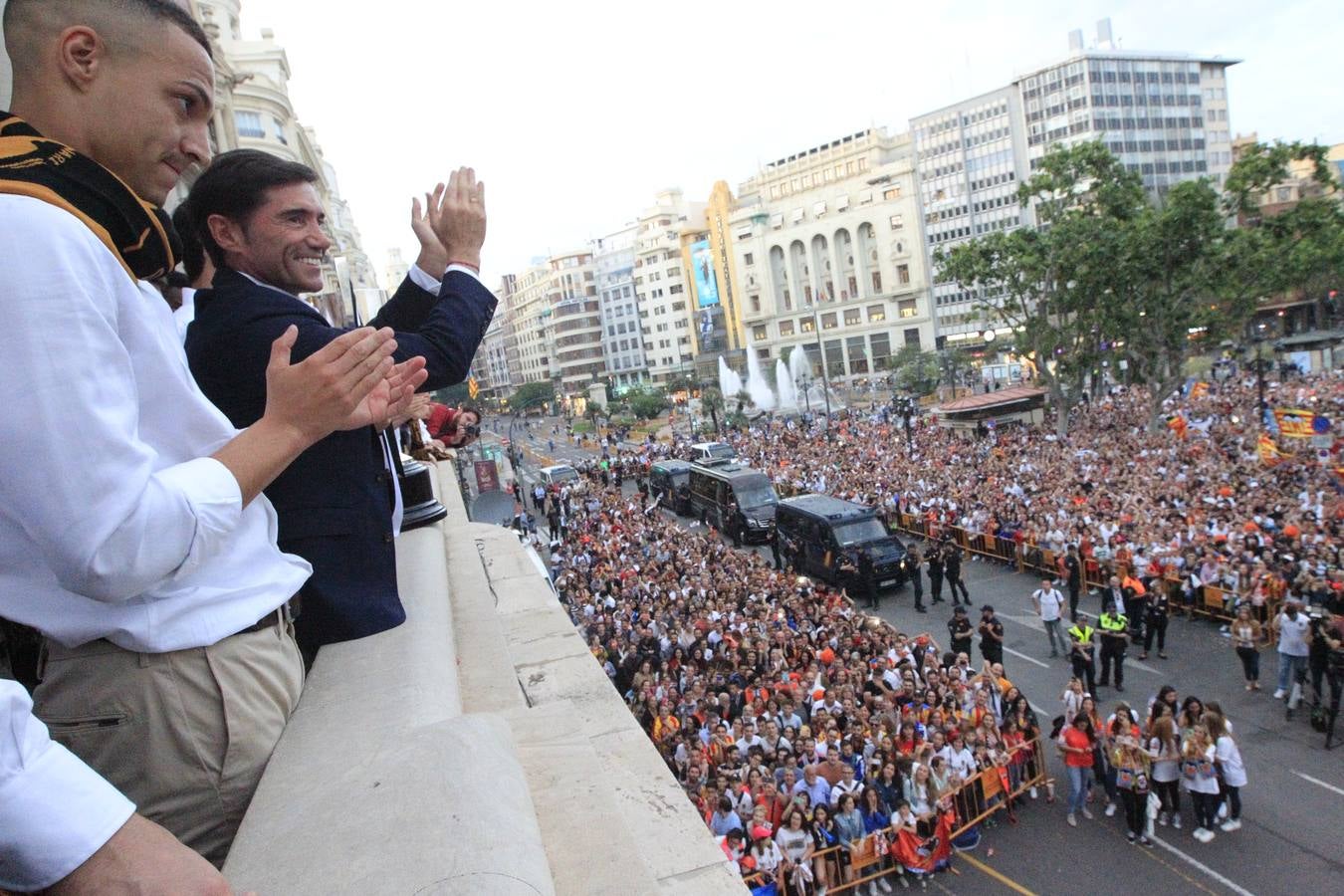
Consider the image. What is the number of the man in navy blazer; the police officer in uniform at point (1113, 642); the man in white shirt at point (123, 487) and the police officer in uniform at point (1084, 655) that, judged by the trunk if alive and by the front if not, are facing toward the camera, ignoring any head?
2

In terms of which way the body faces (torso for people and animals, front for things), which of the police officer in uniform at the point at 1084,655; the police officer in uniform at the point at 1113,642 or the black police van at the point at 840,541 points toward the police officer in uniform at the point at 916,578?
the black police van

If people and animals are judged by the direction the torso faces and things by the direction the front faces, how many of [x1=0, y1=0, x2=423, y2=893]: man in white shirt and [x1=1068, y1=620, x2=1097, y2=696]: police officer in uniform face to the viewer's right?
1

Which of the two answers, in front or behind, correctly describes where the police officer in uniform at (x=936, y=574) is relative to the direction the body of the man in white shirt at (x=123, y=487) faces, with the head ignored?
in front

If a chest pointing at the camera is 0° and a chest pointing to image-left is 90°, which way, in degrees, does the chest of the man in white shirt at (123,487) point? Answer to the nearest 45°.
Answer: approximately 270°

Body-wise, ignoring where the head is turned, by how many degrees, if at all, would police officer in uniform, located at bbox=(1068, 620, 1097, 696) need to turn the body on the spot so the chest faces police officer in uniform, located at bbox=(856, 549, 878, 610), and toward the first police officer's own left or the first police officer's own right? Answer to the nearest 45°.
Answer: approximately 135° to the first police officer's own right

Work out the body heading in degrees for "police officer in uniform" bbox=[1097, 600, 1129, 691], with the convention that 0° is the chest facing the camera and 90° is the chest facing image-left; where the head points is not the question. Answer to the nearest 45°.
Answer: approximately 0°

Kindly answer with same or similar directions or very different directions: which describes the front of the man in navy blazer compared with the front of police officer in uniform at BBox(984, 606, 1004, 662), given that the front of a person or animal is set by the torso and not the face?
very different directions

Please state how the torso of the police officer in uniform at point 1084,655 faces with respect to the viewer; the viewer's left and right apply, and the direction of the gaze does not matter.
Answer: facing the viewer

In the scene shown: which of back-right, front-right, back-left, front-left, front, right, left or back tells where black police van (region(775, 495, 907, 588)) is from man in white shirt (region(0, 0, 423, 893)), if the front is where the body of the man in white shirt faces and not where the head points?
front-left

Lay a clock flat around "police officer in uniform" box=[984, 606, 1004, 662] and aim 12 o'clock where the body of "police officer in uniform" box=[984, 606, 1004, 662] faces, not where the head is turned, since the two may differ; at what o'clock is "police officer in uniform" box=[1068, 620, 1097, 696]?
"police officer in uniform" box=[1068, 620, 1097, 696] is roughly at 8 o'clock from "police officer in uniform" box=[984, 606, 1004, 662].

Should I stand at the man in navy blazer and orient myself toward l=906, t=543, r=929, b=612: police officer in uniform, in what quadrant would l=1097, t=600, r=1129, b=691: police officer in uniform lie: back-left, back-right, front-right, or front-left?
front-right
